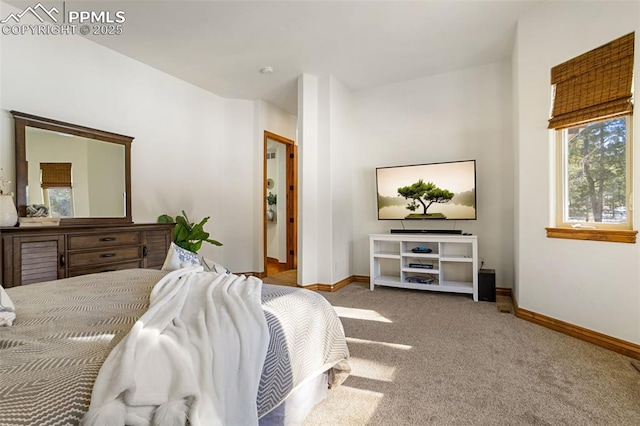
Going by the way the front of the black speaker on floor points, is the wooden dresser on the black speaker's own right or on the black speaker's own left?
on the black speaker's own right

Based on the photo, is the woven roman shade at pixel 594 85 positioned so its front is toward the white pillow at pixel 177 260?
yes

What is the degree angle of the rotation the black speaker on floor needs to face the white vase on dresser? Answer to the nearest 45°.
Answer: approximately 45° to its right

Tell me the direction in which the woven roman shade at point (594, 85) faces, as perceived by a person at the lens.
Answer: facing the viewer and to the left of the viewer

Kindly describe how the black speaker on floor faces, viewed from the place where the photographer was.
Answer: facing the viewer

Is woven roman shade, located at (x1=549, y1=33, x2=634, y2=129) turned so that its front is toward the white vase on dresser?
yes

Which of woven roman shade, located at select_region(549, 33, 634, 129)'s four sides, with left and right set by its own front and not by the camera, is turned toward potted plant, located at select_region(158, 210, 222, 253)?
front

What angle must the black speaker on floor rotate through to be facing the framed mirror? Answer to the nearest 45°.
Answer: approximately 45° to its right

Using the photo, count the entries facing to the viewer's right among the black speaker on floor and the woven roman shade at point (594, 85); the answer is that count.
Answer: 0

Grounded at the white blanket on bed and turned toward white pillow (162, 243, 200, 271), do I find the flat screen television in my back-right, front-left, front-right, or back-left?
front-right
